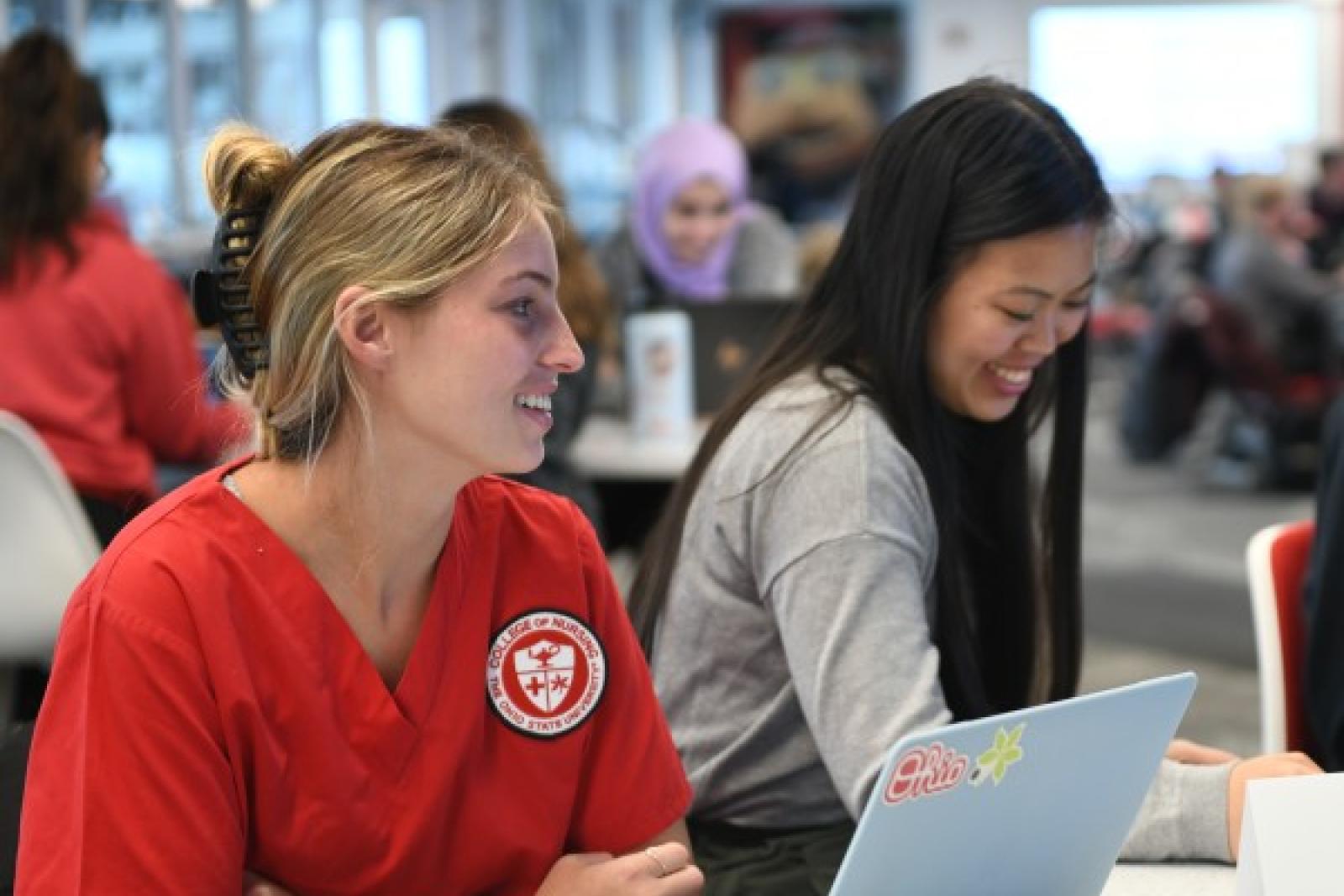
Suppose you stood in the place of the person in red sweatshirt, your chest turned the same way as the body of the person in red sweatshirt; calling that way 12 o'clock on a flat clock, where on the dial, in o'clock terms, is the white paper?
The white paper is roughly at 4 o'clock from the person in red sweatshirt.

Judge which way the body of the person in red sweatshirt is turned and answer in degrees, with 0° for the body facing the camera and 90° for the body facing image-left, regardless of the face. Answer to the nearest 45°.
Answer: approximately 225°

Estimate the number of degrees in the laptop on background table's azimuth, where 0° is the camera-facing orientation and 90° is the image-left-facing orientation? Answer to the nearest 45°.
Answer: approximately 180°

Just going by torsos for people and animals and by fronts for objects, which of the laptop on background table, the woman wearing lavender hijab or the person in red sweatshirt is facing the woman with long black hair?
the woman wearing lavender hijab

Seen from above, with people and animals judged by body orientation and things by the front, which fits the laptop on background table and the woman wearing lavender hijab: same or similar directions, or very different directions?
very different directions

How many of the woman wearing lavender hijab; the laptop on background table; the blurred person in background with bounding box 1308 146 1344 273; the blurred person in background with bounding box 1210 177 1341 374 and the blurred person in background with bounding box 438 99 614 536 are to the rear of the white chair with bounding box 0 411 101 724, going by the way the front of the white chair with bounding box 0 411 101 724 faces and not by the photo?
0

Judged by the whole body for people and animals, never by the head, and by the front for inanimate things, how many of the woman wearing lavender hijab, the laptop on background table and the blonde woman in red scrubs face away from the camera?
1

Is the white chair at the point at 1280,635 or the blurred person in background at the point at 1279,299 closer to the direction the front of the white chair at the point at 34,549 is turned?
the blurred person in background

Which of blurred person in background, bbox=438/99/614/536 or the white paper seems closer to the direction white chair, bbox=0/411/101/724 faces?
the blurred person in background

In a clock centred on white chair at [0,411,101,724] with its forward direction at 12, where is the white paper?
The white paper is roughly at 4 o'clock from the white chair.

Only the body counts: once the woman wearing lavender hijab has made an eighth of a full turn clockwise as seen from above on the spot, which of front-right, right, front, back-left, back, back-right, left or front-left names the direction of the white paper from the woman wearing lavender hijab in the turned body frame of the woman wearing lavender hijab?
front-left

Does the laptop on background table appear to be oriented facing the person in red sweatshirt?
no

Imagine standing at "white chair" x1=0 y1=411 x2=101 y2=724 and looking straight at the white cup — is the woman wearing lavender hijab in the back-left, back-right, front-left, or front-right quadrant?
front-left

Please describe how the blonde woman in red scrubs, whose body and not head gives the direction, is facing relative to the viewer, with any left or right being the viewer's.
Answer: facing the viewer and to the right of the viewer

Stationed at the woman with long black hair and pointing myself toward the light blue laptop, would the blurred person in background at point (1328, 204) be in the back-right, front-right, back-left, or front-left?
back-left

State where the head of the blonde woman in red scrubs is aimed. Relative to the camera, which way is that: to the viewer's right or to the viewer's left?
to the viewer's right

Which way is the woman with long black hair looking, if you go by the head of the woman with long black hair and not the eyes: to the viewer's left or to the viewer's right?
to the viewer's right

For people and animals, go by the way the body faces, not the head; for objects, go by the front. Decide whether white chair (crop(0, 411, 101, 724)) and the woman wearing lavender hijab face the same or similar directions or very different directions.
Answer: very different directions
